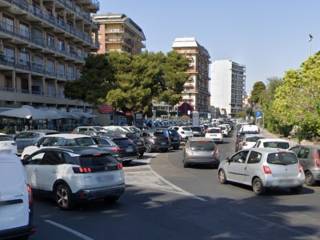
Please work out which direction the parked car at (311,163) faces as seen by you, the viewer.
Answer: facing away from the viewer and to the left of the viewer

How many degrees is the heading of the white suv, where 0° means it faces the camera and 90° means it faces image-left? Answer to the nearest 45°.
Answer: approximately 135°

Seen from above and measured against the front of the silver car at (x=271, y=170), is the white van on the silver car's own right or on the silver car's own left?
on the silver car's own left

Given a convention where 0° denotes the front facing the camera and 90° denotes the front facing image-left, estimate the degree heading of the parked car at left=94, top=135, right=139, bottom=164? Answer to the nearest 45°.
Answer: approximately 135°

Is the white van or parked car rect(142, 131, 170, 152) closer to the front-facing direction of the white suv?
the parked car

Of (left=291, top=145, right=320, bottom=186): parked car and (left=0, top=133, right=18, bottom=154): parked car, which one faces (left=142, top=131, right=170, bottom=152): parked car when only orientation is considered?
(left=291, top=145, right=320, bottom=186): parked car
